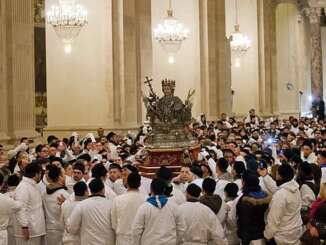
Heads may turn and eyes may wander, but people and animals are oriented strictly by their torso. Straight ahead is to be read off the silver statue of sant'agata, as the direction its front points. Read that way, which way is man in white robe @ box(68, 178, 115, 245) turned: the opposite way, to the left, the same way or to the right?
the opposite way

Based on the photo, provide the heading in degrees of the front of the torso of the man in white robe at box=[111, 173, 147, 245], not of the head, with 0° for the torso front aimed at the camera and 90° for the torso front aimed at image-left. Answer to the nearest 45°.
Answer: approximately 180°

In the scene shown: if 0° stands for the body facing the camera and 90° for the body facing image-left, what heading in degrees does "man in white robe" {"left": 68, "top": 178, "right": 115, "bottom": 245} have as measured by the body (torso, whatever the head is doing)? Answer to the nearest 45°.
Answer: approximately 180°

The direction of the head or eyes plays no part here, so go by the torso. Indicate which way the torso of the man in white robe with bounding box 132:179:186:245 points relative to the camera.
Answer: away from the camera

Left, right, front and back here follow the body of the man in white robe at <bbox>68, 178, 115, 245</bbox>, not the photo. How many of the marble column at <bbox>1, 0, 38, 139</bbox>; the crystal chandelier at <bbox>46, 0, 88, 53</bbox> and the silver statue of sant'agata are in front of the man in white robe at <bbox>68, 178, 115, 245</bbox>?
3

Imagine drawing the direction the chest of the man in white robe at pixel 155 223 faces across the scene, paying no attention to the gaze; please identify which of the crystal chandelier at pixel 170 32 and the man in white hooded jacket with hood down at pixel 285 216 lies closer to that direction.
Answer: the crystal chandelier

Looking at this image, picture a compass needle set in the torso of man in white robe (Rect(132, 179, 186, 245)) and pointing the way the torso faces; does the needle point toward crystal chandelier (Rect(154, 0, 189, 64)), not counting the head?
yes

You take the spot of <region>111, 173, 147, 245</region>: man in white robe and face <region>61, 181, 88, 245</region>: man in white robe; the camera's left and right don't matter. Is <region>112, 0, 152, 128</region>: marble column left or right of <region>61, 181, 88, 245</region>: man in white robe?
right

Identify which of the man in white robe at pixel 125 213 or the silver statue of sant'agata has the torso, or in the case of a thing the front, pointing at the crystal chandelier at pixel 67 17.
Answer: the man in white robe

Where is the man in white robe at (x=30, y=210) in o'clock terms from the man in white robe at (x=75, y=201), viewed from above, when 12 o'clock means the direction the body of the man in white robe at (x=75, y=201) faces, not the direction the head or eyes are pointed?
the man in white robe at (x=30, y=210) is roughly at 9 o'clock from the man in white robe at (x=75, y=201).

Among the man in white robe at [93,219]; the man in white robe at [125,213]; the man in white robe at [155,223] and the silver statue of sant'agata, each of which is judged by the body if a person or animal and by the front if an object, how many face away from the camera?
3
